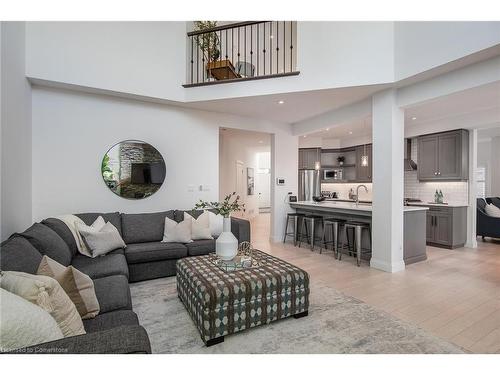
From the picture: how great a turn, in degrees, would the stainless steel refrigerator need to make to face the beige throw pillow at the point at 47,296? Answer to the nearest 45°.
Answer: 0° — it already faces it

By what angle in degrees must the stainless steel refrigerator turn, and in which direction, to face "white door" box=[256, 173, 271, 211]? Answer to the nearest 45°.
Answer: approximately 135° to its right

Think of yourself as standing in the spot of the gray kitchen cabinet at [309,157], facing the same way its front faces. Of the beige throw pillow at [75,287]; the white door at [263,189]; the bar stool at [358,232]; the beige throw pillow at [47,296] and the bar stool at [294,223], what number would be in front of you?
4

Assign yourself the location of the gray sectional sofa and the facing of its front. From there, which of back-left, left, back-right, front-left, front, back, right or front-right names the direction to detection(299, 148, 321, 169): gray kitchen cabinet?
left

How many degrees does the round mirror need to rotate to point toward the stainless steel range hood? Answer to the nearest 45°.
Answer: approximately 90° to its left

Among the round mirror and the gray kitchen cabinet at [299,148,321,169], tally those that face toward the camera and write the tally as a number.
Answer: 2

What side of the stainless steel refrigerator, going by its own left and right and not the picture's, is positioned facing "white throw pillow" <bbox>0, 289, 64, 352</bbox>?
front

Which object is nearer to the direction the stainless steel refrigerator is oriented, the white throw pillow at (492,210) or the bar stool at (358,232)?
the bar stool

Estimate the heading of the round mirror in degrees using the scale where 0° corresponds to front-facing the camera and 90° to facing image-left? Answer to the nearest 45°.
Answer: approximately 0°

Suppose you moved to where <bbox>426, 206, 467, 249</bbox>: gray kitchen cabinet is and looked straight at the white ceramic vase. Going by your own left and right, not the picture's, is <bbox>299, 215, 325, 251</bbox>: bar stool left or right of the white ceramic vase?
right

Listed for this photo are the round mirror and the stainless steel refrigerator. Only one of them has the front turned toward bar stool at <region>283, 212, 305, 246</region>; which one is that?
the stainless steel refrigerator

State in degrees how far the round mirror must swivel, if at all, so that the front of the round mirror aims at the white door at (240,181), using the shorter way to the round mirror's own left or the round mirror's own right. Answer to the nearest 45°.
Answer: approximately 135° to the round mirror's own left
